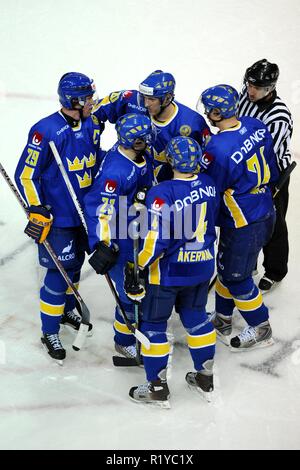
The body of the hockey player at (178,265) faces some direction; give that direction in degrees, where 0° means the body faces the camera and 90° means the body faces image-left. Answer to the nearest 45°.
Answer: approximately 135°

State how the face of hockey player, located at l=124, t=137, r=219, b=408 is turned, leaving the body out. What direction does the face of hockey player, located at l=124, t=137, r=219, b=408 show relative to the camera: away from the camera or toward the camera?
away from the camera

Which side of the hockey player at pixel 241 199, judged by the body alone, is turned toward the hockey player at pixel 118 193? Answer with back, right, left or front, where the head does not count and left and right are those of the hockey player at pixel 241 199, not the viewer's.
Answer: left

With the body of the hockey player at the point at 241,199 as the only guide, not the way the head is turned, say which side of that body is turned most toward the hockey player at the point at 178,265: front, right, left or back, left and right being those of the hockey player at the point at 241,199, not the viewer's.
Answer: left

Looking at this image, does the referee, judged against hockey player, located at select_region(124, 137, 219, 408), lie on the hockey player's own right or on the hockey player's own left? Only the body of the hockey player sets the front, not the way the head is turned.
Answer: on the hockey player's own right

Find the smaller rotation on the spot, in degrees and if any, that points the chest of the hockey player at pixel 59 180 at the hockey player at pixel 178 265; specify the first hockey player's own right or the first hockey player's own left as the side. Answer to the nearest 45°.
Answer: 0° — they already face them

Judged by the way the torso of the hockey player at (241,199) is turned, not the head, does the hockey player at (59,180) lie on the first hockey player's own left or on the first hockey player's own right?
on the first hockey player's own left

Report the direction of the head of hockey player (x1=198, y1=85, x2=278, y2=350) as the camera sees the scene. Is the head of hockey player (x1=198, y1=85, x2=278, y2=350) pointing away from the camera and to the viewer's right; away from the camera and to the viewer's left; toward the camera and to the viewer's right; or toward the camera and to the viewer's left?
away from the camera and to the viewer's left

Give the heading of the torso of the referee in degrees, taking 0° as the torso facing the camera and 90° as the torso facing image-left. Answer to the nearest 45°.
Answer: approximately 45°

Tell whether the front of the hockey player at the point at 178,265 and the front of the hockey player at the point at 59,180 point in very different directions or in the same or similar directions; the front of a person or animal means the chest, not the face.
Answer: very different directions

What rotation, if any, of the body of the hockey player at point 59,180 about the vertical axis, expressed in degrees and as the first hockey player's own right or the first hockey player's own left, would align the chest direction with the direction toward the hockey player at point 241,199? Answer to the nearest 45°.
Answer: approximately 45° to the first hockey player's own left
